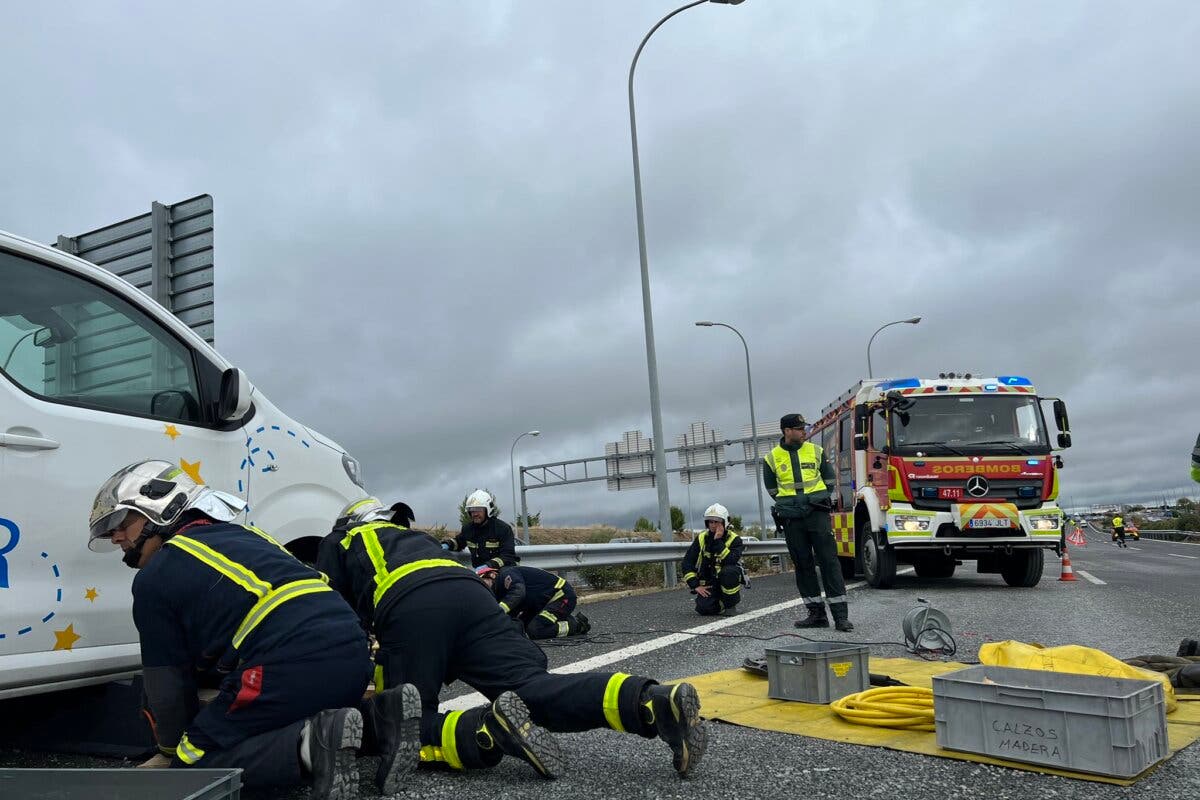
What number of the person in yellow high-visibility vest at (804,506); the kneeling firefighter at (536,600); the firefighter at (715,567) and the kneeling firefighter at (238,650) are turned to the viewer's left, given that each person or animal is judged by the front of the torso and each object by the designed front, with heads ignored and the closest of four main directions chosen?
2

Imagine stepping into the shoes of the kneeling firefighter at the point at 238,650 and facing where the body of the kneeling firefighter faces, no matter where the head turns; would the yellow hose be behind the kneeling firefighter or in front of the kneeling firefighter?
behind

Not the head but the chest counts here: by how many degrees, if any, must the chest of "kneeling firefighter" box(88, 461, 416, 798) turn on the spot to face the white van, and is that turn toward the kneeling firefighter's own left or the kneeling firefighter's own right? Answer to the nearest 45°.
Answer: approximately 45° to the kneeling firefighter's own right

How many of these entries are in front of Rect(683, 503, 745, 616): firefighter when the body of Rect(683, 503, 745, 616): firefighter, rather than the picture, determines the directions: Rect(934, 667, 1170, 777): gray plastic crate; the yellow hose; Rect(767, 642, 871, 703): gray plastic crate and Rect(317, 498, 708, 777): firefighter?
4

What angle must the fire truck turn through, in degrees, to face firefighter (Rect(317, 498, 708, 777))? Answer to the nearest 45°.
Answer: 0° — it already faces them

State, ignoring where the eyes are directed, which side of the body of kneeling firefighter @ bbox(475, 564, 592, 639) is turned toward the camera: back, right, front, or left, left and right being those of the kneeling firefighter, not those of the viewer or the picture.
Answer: left

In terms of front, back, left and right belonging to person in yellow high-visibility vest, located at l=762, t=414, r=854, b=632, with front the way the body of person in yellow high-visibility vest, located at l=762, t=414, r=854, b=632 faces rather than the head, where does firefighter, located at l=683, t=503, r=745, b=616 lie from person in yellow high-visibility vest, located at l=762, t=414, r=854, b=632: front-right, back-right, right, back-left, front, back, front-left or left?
back-right

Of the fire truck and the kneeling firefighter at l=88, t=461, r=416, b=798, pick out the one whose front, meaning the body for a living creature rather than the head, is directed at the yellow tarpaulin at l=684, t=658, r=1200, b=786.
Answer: the fire truck

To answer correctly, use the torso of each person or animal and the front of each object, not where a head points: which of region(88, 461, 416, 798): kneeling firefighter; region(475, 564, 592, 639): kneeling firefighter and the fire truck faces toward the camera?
the fire truck

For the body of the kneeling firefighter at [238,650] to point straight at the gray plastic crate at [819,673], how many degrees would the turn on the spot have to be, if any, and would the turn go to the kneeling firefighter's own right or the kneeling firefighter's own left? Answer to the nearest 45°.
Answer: approximately 180°

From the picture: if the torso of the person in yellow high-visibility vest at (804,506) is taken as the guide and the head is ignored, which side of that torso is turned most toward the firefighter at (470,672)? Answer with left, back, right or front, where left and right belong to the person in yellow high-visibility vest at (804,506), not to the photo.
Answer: front

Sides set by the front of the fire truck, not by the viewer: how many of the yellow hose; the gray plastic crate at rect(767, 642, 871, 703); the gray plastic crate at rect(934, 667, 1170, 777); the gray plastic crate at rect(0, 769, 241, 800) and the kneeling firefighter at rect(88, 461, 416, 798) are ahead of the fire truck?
5

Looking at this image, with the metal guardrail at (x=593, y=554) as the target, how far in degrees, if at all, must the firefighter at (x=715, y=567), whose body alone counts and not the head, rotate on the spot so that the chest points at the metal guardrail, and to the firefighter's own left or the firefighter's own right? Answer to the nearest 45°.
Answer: approximately 135° to the firefighter's own right

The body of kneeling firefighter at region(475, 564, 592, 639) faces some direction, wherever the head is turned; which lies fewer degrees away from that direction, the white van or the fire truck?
the white van

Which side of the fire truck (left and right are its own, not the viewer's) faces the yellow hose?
front

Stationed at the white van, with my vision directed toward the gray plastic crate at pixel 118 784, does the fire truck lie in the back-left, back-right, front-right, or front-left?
back-left

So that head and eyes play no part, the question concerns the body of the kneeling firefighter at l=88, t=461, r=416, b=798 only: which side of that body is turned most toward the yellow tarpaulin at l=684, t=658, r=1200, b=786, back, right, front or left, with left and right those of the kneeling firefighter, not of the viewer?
back

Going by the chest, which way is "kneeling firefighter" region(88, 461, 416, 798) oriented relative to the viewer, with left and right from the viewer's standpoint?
facing to the left of the viewer

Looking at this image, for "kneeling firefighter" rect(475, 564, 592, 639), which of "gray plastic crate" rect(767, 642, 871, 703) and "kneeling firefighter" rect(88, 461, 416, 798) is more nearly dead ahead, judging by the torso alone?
the kneeling firefighter
